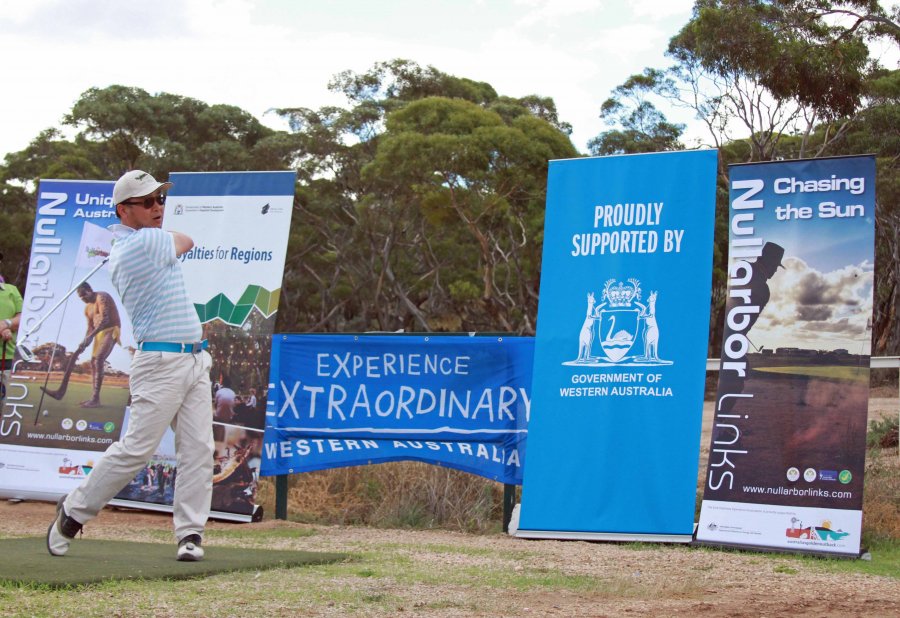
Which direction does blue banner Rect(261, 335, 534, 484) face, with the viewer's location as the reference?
facing the viewer

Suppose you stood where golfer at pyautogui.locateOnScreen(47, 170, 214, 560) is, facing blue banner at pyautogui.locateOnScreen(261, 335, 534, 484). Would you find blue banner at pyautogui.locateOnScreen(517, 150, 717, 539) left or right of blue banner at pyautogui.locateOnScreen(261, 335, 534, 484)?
right

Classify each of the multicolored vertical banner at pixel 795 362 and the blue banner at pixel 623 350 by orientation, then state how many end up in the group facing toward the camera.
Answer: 2

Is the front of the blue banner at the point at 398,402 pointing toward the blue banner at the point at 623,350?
no

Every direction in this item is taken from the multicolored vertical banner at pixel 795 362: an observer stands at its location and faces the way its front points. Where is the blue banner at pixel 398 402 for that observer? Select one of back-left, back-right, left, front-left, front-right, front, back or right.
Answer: right

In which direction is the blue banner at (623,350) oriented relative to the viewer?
toward the camera

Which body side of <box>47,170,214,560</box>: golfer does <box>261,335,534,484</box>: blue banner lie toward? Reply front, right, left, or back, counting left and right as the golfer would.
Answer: left

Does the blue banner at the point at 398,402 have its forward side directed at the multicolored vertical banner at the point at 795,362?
no

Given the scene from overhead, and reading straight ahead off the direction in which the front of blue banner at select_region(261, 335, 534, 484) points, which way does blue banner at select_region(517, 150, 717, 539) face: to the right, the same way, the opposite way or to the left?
the same way

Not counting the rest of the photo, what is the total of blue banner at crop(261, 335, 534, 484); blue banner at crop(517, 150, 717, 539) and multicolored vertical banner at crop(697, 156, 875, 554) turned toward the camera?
3

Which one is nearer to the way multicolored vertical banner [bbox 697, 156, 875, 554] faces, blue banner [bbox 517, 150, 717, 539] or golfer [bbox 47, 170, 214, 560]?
the golfer

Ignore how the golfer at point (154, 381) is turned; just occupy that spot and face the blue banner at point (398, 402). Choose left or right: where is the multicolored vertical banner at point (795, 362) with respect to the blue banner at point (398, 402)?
right

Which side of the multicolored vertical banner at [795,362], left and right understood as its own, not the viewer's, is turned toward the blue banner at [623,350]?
right

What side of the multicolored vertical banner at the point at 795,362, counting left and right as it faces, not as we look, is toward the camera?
front

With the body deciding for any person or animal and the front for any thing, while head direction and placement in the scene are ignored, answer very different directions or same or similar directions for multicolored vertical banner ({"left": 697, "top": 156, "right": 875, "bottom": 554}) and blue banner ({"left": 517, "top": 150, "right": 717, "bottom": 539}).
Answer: same or similar directions
